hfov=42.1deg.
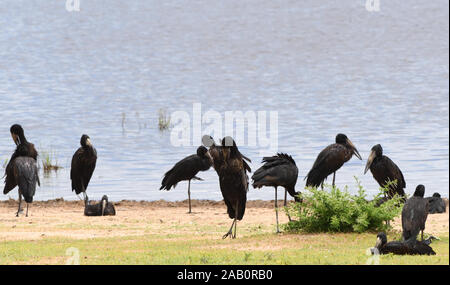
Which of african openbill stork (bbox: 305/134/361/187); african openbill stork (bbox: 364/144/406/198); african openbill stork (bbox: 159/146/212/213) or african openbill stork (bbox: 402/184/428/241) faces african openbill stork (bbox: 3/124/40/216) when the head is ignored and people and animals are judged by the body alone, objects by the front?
african openbill stork (bbox: 364/144/406/198)

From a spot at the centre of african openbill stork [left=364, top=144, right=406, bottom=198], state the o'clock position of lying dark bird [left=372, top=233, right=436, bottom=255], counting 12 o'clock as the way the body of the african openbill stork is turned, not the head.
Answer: The lying dark bird is roughly at 9 o'clock from the african openbill stork.

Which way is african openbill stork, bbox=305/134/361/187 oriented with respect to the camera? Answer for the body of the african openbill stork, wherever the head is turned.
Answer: to the viewer's right

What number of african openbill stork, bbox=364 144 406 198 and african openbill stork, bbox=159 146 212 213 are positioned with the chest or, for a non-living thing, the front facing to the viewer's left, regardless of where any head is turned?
1

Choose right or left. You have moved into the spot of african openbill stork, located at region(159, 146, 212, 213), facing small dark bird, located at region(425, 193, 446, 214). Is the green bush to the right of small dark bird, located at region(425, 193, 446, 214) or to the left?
right

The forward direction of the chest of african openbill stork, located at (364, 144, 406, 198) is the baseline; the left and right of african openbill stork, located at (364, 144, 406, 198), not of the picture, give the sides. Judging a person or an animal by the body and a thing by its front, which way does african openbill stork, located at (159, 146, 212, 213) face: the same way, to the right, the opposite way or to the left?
the opposite way

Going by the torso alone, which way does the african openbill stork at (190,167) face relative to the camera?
to the viewer's right

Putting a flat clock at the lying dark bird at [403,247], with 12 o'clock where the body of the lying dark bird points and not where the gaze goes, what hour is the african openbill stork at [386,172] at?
The african openbill stork is roughly at 3 o'clock from the lying dark bird.

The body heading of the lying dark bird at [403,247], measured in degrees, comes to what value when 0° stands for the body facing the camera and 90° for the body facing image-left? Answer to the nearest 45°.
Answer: approximately 90°
